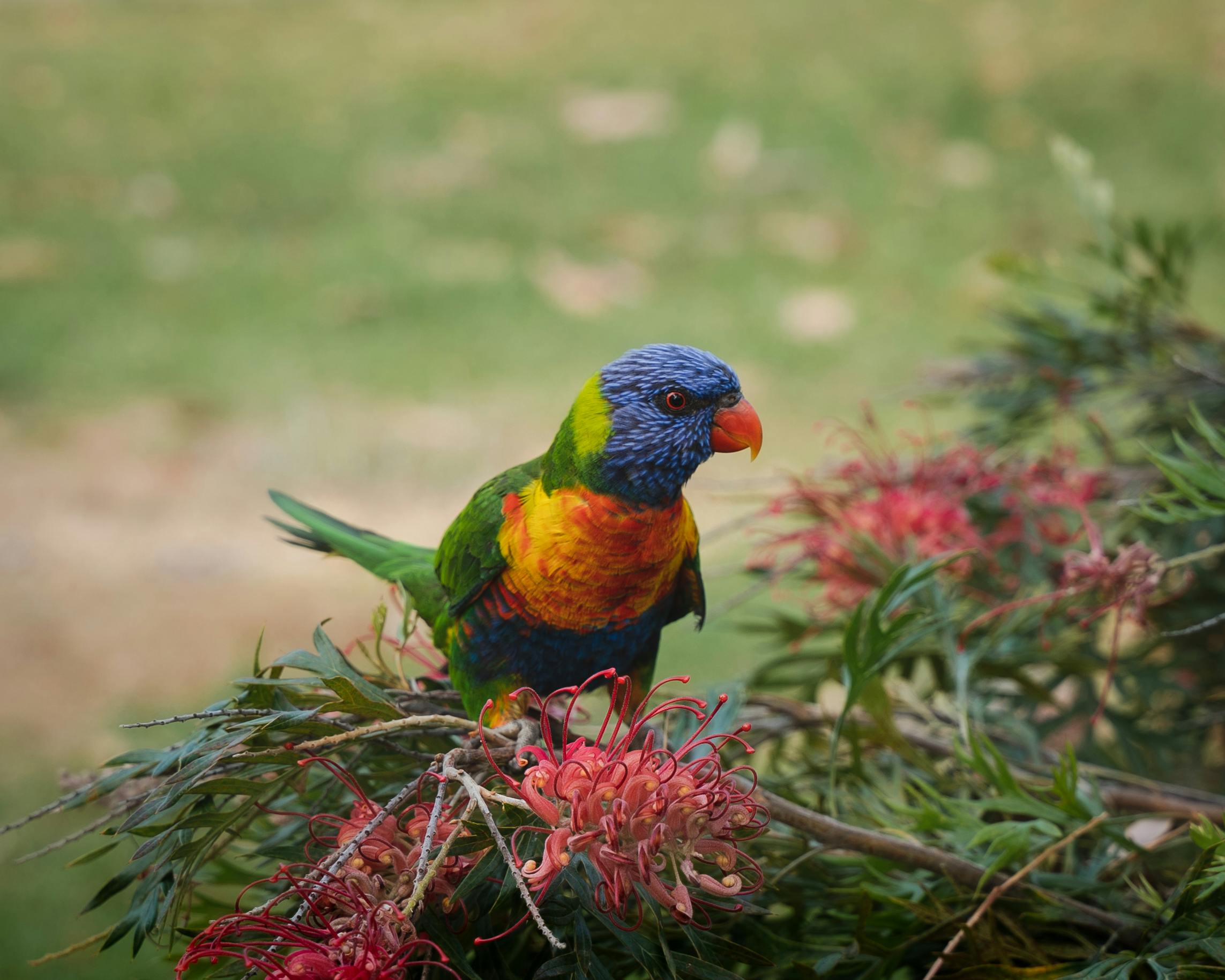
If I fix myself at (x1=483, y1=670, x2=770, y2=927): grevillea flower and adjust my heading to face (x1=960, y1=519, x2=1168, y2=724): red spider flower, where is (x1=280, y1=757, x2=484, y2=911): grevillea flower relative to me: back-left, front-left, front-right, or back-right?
back-left

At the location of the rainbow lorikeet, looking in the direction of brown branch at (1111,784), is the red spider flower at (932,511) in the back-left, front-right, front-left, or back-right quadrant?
front-left

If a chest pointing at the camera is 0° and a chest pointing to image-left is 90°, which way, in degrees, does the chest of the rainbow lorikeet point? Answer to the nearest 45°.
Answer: approximately 315°
